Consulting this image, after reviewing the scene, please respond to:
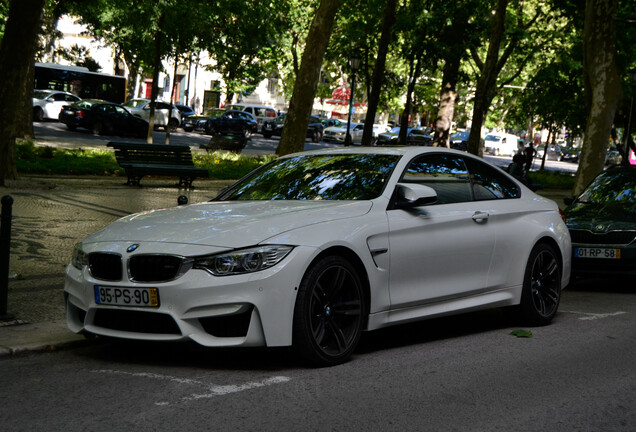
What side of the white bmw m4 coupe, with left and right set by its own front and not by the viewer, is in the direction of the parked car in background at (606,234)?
back

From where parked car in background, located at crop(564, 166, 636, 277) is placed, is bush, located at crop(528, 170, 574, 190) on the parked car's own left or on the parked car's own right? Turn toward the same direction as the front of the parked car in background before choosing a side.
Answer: on the parked car's own right

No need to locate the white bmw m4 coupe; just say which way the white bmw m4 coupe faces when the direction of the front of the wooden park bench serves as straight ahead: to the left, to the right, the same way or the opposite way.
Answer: to the right

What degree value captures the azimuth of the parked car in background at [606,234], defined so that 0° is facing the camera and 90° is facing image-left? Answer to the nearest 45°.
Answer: approximately 45°

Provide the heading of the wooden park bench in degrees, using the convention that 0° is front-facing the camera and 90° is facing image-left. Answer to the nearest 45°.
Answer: approximately 315°

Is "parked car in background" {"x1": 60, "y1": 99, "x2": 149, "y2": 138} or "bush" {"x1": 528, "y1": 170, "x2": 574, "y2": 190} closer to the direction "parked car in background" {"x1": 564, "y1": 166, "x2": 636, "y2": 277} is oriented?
the parked car in background

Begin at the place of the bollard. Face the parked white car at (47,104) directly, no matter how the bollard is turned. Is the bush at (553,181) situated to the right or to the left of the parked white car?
right

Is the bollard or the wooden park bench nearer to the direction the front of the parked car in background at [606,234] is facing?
the bollard

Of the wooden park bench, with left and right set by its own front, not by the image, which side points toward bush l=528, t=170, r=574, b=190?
left

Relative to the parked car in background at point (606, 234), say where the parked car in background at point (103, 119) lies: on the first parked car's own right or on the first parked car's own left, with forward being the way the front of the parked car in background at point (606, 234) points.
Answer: on the first parked car's own right
